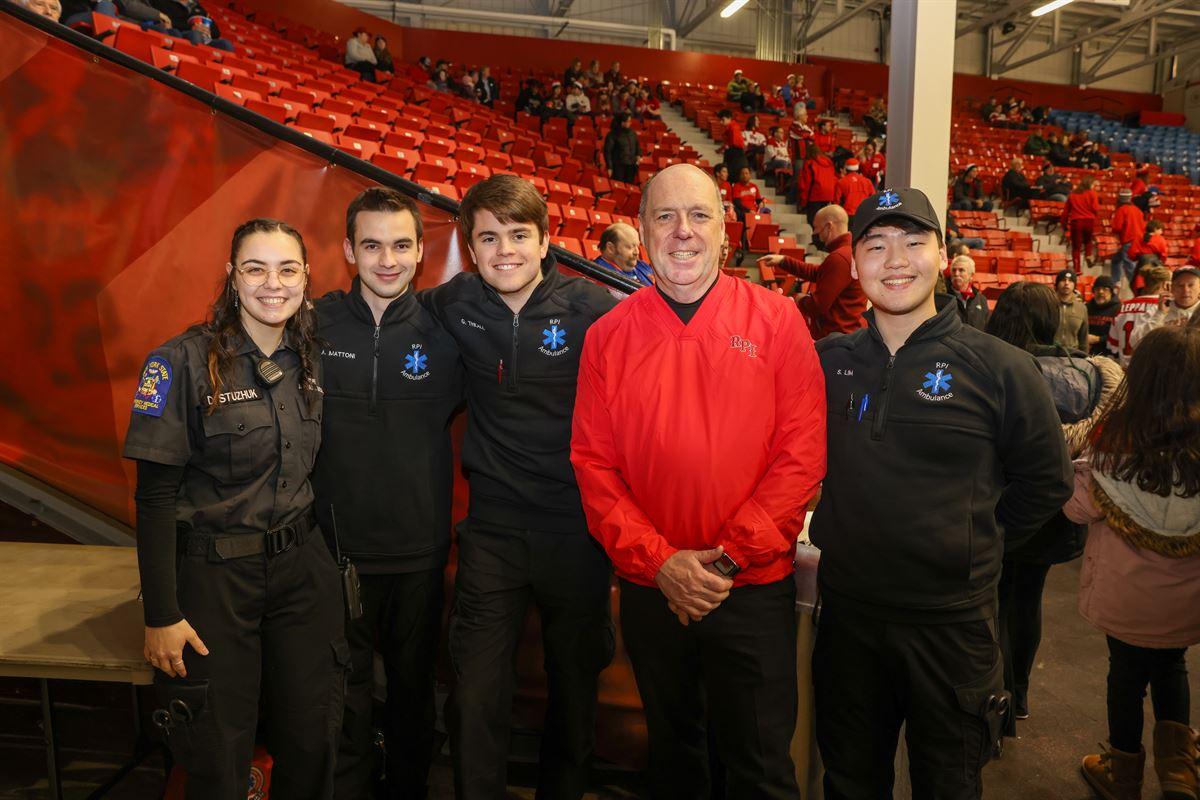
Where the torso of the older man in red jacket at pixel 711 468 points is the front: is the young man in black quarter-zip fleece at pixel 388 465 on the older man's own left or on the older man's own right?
on the older man's own right

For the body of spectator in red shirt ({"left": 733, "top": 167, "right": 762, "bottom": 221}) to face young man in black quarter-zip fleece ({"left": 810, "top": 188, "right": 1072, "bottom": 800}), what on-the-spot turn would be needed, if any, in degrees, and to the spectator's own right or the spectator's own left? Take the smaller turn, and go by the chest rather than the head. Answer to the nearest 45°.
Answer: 0° — they already face them

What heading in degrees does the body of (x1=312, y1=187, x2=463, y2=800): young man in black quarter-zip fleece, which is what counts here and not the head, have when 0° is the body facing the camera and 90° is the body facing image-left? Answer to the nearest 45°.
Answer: approximately 0°

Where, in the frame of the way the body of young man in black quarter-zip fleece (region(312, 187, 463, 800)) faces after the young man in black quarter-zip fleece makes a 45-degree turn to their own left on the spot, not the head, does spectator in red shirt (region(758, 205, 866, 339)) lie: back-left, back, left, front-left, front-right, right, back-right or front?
left

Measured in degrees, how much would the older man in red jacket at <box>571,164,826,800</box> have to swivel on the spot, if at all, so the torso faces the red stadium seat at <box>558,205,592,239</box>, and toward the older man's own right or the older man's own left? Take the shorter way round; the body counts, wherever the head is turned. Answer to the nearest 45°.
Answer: approximately 180°

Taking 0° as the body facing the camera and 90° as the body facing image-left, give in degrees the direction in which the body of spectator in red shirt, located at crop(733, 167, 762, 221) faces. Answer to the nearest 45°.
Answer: approximately 0°

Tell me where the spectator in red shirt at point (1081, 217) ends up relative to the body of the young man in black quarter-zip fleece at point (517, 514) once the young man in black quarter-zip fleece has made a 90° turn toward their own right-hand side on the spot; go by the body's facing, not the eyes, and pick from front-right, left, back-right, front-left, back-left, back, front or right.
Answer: back-right

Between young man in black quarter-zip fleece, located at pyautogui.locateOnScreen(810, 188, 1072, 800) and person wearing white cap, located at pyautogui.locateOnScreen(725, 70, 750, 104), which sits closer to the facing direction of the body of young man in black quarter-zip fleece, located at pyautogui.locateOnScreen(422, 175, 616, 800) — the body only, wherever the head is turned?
the young man in black quarter-zip fleece
